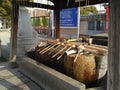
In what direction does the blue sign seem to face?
toward the camera

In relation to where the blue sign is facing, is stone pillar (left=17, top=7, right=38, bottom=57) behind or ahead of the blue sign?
ahead

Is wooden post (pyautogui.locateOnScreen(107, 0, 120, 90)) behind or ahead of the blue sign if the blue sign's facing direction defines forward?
ahead

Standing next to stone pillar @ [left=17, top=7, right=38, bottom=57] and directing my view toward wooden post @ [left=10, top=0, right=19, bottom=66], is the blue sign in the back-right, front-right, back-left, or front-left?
back-left
